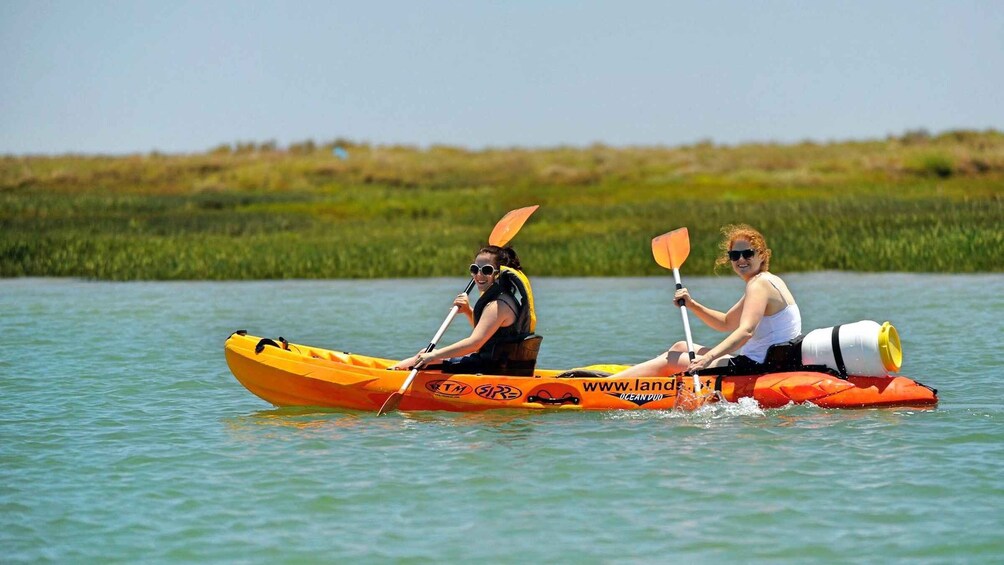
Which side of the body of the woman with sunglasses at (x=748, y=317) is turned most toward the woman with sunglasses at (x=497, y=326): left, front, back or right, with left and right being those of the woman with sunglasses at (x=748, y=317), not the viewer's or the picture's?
front

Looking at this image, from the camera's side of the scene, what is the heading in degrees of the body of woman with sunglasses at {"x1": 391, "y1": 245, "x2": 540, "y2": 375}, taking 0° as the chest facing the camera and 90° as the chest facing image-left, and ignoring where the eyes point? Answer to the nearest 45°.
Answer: approximately 90°

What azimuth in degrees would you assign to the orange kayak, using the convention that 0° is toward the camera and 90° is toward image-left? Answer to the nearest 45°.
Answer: approximately 90°

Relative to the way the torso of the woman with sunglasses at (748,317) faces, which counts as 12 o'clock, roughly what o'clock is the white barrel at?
The white barrel is roughly at 6 o'clock from the woman with sunglasses.

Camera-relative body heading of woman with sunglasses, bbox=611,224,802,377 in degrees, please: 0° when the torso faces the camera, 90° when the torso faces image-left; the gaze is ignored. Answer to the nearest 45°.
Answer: approximately 90°
